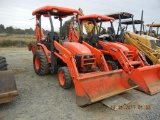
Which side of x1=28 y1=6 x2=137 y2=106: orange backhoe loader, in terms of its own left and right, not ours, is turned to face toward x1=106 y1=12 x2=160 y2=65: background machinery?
left

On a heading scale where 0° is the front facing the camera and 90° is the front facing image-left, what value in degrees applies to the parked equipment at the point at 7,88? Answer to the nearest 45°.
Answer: approximately 315°

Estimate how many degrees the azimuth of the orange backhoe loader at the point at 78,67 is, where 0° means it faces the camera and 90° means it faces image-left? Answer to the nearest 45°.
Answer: approximately 315°

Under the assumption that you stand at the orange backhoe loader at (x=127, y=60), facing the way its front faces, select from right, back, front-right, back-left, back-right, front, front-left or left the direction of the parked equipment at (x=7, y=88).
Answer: right

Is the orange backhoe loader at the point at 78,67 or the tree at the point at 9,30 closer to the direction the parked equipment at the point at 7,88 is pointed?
the orange backhoe loader

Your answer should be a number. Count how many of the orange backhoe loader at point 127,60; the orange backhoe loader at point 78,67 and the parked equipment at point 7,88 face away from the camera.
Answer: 0

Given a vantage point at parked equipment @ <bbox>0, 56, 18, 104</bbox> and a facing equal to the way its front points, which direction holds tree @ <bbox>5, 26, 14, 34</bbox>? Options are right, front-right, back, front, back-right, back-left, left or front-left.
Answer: back-left

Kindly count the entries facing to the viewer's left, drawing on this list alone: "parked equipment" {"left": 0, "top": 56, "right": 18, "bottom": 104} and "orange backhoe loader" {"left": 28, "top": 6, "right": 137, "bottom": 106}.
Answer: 0

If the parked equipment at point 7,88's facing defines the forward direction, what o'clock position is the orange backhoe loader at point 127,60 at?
The orange backhoe loader is roughly at 10 o'clock from the parked equipment.

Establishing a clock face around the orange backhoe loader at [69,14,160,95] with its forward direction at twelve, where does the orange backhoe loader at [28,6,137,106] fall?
the orange backhoe loader at [28,6,137,106] is roughly at 3 o'clock from the orange backhoe loader at [69,14,160,95].

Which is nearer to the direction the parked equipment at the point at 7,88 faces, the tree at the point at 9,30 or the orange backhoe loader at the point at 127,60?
the orange backhoe loader

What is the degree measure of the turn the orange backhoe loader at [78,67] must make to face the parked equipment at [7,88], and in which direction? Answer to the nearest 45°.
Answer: approximately 90° to its right
